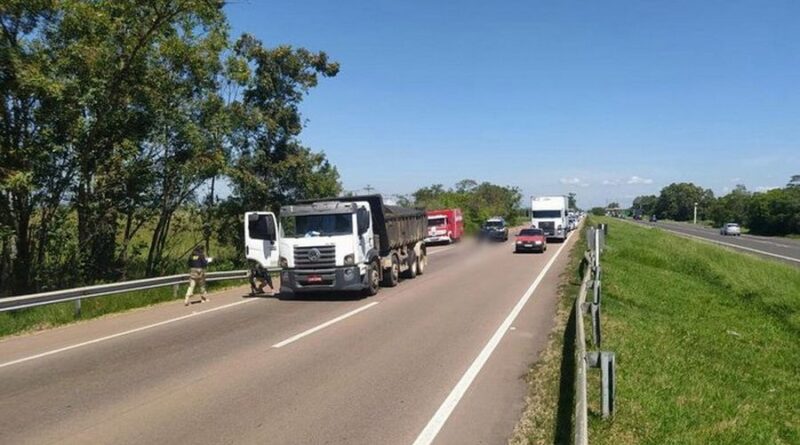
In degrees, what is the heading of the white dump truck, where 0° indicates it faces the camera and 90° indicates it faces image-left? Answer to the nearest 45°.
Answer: approximately 45°

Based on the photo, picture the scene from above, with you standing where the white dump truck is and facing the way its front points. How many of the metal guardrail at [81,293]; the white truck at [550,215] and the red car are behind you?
2

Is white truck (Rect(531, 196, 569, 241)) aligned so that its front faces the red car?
yes

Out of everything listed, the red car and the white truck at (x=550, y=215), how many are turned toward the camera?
2

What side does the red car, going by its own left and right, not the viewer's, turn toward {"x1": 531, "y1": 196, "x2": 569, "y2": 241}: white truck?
back

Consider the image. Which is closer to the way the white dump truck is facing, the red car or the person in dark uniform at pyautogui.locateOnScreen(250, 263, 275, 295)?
the person in dark uniform

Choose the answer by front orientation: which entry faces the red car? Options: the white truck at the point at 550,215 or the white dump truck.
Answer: the white truck

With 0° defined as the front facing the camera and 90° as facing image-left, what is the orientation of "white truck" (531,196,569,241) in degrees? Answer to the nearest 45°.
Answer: approximately 0°

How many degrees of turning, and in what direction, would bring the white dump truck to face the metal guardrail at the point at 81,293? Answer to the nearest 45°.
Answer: approximately 45° to its right

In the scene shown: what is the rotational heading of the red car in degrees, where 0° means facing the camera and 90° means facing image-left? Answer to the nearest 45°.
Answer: approximately 0°
